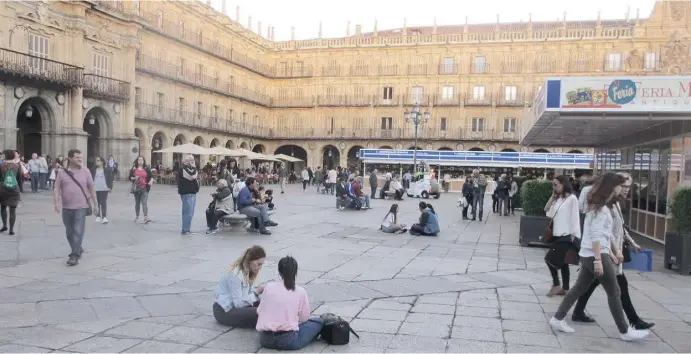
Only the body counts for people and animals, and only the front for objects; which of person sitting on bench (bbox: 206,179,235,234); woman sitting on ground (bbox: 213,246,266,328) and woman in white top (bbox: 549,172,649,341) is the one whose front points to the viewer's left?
the person sitting on bench

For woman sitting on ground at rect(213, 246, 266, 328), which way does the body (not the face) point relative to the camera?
to the viewer's right

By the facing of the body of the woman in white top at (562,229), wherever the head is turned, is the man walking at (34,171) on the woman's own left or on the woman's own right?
on the woman's own right

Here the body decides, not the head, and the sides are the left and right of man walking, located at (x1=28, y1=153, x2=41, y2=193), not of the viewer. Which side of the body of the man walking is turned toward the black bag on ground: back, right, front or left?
front

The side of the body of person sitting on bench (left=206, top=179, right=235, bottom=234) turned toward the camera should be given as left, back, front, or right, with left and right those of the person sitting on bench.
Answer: left

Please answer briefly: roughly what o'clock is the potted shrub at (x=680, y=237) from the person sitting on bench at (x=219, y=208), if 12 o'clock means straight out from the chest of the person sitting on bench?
The potted shrub is roughly at 7 o'clock from the person sitting on bench.

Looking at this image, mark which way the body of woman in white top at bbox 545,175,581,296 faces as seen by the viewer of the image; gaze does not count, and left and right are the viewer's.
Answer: facing the viewer and to the left of the viewer

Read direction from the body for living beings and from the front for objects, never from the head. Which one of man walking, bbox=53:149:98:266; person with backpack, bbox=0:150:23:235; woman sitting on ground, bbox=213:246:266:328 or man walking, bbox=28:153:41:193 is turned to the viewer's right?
the woman sitting on ground

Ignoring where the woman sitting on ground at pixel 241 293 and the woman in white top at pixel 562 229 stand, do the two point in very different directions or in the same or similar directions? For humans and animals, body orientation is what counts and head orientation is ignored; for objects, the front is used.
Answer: very different directions

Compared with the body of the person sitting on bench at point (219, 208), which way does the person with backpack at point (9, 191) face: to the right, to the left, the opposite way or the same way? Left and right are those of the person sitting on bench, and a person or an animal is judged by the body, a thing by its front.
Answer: to the right

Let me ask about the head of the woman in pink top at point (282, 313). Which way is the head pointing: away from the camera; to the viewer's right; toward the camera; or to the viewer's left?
away from the camera
